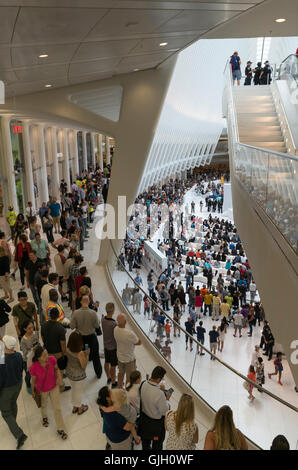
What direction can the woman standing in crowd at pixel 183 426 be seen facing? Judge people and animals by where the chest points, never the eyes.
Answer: away from the camera

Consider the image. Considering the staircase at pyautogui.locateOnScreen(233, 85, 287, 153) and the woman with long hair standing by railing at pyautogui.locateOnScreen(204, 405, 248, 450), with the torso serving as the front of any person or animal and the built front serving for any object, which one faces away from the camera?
the woman with long hair standing by railing

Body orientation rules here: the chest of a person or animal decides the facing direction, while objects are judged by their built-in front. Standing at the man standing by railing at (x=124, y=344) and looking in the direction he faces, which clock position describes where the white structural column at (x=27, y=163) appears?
The white structural column is roughly at 10 o'clock from the man standing by railing.

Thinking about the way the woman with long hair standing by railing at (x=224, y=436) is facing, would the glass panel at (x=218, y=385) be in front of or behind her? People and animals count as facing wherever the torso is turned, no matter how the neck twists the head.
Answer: in front

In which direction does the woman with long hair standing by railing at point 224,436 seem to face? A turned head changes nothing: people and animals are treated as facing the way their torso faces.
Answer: away from the camera

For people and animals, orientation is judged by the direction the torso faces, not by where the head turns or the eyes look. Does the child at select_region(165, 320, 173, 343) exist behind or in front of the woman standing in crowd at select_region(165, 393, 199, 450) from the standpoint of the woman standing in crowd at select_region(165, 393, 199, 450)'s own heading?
in front

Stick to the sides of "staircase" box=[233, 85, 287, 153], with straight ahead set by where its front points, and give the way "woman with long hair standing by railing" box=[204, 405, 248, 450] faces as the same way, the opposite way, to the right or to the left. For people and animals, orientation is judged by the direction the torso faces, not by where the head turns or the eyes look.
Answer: the opposite way

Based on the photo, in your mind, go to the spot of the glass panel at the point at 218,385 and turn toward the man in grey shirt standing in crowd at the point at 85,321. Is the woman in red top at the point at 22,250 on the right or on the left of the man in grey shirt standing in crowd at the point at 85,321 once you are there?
right

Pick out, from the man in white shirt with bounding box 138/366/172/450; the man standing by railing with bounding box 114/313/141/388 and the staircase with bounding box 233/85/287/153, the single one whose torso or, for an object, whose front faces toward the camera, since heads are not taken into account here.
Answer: the staircase

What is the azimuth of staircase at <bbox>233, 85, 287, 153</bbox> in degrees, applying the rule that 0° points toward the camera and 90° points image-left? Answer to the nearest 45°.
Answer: approximately 0°

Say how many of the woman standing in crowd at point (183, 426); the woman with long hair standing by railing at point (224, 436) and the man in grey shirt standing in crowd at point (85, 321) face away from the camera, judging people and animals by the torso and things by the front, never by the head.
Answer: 3
